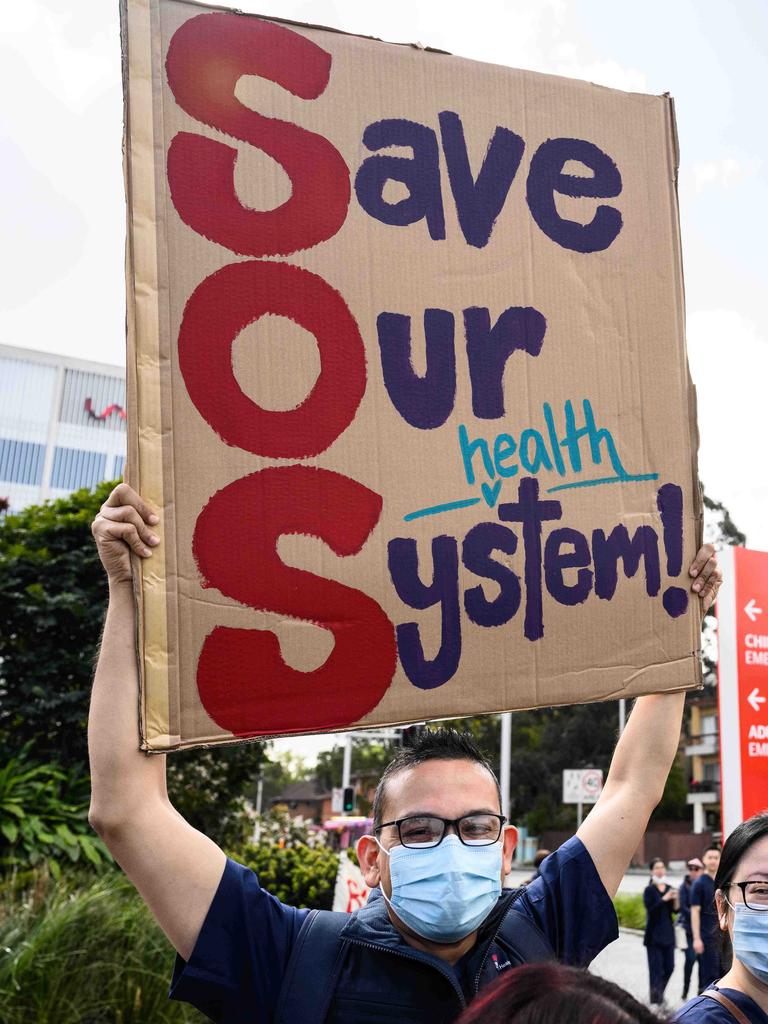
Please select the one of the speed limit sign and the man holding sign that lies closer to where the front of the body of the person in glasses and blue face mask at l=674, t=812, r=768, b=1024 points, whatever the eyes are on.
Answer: the man holding sign

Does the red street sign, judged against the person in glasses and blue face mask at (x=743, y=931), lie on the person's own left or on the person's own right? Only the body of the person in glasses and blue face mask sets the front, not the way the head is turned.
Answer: on the person's own left

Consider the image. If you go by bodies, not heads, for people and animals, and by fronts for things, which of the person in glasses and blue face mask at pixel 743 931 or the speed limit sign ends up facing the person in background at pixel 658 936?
the speed limit sign

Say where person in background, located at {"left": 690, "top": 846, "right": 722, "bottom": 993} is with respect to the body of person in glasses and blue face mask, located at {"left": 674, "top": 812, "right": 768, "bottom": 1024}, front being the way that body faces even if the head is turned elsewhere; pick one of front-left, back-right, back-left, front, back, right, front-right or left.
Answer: back-left

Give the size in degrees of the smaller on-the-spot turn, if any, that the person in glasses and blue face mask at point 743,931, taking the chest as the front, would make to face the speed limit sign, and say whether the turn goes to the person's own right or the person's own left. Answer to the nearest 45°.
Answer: approximately 135° to the person's own left

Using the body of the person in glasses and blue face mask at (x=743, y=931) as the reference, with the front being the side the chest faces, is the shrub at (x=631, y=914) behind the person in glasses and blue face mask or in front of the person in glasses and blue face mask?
behind

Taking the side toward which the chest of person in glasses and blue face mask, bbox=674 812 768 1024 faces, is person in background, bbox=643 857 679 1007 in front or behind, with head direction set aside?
behind
